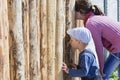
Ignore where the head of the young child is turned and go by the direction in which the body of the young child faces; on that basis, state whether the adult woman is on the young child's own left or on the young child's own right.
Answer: on the young child's own right

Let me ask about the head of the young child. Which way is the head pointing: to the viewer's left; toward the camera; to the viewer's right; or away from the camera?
to the viewer's left

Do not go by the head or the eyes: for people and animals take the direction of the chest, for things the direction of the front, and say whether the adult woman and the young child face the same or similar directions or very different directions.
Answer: same or similar directions

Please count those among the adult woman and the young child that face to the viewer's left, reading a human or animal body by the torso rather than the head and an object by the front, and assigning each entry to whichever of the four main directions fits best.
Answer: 2

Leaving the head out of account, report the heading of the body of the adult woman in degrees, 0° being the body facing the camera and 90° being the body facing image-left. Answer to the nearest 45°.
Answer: approximately 90°

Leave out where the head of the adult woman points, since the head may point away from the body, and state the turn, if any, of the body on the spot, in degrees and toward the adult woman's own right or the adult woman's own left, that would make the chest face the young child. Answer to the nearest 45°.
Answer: approximately 45° to the adult woman's own left

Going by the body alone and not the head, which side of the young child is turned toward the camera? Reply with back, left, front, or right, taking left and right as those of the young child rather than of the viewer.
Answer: left
